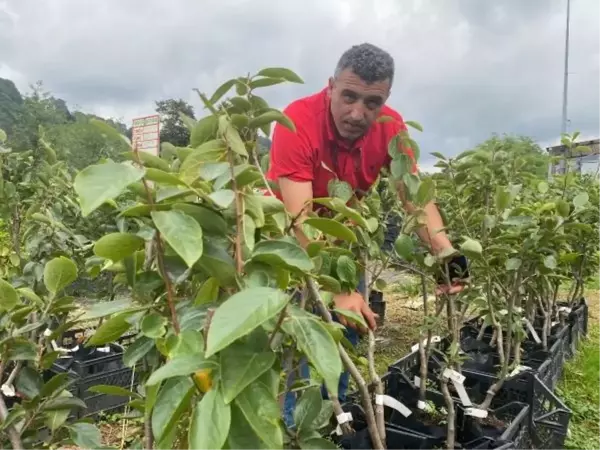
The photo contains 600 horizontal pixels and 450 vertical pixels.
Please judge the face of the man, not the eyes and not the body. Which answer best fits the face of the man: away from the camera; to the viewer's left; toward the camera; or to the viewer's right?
toward the camera

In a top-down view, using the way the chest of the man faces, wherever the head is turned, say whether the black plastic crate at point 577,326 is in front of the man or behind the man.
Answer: behind

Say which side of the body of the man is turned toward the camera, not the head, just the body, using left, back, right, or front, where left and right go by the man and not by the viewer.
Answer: front
